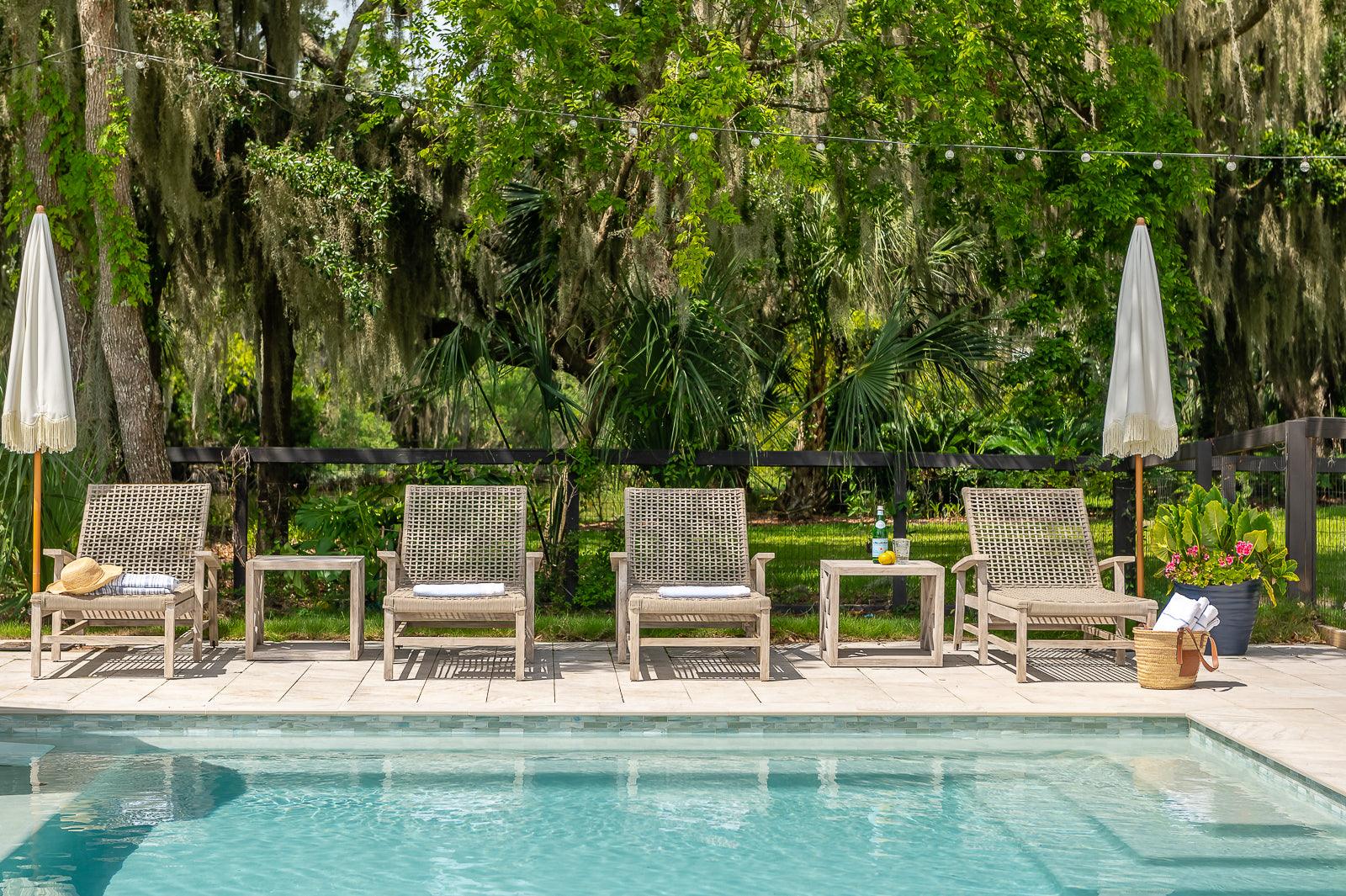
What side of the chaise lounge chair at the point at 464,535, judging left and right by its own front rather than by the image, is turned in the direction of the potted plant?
left

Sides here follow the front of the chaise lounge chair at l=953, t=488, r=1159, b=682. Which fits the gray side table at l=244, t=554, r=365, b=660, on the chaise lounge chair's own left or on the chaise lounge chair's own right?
on the chaise lounge chair's own right

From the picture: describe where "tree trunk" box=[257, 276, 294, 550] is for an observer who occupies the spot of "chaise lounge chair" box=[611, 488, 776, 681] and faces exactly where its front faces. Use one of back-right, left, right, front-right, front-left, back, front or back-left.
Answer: back-right

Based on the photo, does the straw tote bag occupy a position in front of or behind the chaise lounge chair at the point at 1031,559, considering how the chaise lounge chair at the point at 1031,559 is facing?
in front

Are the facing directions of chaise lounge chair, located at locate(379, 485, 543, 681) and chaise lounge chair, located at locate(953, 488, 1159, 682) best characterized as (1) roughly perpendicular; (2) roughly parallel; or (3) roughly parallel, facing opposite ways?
roughly parallel

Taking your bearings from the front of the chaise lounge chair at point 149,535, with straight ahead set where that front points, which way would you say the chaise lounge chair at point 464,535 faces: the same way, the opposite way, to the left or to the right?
the same way

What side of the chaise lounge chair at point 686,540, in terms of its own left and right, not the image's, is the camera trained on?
front

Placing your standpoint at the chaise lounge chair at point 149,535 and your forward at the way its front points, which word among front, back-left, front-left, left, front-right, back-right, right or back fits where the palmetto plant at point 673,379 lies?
left

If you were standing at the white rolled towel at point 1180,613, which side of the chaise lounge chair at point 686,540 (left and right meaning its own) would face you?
left

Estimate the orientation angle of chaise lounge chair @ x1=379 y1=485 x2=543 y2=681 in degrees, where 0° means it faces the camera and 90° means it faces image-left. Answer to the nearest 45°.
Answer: approximately 0°

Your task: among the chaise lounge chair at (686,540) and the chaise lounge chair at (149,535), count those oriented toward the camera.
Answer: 2

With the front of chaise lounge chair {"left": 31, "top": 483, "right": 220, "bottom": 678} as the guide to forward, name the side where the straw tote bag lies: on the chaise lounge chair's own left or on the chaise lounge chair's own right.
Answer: on the chaise lounge chair's own left

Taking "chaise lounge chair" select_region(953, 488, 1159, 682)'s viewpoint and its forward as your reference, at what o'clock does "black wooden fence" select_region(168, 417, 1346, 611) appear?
The black wooden fence is roughly at 6 o'clock from the chaise lounge chair.

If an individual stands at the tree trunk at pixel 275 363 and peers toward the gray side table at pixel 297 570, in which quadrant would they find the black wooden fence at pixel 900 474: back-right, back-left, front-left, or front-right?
front-left

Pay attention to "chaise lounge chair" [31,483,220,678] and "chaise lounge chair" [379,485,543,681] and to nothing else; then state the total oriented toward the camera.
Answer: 2
